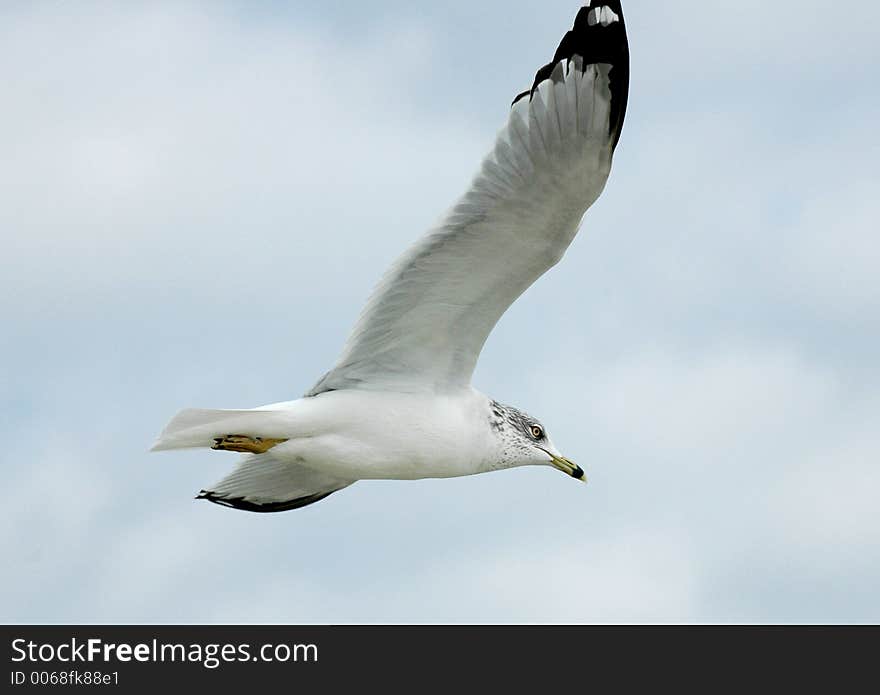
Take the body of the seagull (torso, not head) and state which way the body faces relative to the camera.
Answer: to the viewer's right
